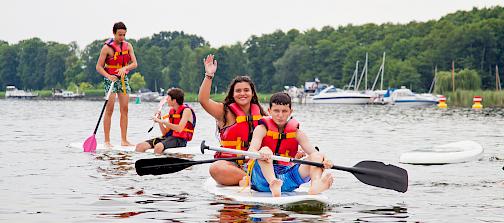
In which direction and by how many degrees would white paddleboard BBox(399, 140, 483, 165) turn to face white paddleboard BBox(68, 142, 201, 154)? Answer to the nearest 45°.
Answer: approximately 180°

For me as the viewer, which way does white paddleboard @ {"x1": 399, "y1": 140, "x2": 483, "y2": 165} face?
facing to the right of the viewer

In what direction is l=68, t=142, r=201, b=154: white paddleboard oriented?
to the viewer's left
